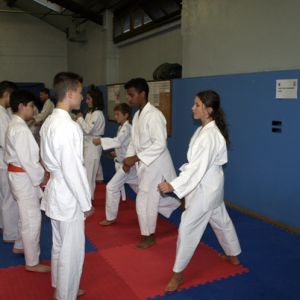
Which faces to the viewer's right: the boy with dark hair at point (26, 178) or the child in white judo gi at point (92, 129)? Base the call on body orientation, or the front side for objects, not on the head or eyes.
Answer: the boy with dark hair

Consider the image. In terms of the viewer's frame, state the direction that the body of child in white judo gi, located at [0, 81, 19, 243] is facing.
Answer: to the viewer's right

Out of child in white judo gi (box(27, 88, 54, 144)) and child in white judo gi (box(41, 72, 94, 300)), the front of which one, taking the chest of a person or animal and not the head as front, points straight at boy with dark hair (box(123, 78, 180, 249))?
child in white judo gi (box(41, 72, 94, 300))

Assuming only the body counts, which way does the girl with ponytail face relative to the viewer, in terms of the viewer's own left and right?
facing to the left of the viewer

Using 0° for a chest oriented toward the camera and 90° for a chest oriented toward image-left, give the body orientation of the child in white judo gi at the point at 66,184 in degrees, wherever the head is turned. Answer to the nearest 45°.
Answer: approximately 225°

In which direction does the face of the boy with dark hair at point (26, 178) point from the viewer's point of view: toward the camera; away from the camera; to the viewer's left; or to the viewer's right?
to the viewer's right

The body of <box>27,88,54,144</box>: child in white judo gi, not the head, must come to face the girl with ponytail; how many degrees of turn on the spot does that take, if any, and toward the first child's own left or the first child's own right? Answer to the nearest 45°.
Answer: approximately 90° to the first child's own left

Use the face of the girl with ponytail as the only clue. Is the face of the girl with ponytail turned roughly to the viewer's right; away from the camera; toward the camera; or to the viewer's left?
to the viewer's left

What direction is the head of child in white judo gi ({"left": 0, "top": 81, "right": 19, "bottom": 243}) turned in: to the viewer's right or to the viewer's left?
to the viewer's right
